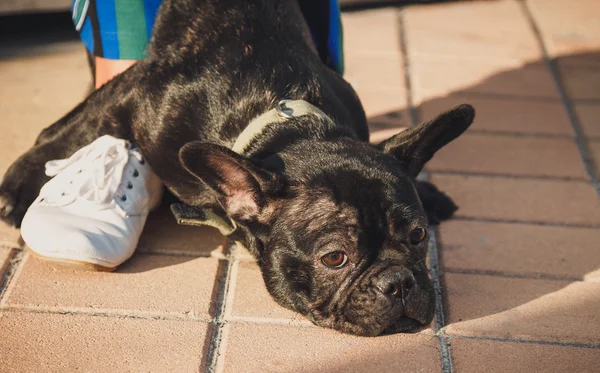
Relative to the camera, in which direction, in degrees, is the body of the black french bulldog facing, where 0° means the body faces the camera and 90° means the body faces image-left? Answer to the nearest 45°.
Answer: approximately 315°
